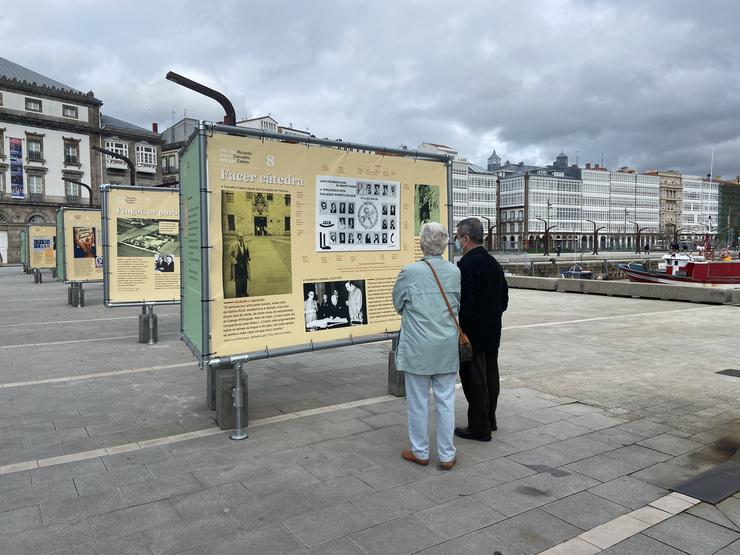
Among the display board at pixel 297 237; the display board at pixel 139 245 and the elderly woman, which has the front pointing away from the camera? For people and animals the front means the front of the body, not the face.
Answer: the elderly woman

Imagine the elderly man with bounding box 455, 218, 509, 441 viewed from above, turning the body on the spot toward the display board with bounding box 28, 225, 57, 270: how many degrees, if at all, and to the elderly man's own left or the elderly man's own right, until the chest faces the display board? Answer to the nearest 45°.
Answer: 0° — they already face it

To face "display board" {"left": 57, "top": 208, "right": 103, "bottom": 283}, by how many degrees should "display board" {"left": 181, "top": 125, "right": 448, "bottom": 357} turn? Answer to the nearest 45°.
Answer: approximately 180°

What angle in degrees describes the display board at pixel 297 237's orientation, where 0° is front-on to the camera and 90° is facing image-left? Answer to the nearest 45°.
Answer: approximately 315°

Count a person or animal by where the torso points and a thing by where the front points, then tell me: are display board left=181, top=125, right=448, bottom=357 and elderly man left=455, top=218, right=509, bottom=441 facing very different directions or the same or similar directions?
very different directions

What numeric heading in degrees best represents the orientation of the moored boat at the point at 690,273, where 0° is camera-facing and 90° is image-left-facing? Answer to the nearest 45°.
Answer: approximately 90°

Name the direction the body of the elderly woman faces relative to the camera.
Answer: away from the camera
